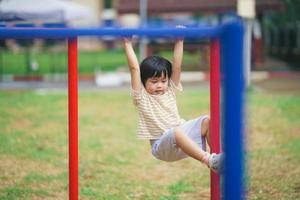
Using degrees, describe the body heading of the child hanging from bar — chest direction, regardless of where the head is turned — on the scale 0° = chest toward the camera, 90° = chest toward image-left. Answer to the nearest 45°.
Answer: approximately 315°
